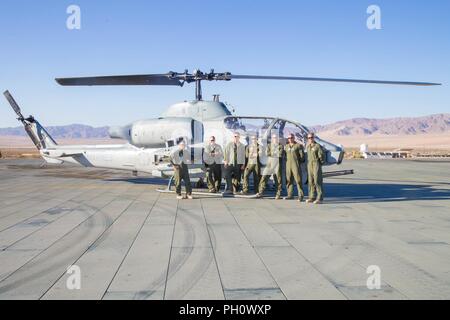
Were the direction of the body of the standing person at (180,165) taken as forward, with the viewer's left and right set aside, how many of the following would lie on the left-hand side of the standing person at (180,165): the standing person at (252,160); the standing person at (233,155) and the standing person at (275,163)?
3

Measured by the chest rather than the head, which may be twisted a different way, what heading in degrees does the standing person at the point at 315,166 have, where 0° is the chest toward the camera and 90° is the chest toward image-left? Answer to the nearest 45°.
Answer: approximately 45°

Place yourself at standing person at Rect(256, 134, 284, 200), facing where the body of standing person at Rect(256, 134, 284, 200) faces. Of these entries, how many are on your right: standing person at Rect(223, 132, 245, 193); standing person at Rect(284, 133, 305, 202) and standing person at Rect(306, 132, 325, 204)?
1

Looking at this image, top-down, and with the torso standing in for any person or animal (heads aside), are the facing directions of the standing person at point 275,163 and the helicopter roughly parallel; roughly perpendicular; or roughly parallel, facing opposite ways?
roughly perpendicular

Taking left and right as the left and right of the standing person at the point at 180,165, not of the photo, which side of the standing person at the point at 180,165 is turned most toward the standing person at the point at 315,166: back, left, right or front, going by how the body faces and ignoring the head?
left

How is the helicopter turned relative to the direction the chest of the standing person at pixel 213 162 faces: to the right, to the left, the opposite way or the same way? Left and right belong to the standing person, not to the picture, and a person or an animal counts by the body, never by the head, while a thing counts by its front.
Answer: to the left

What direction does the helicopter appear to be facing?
to the viewer's right
